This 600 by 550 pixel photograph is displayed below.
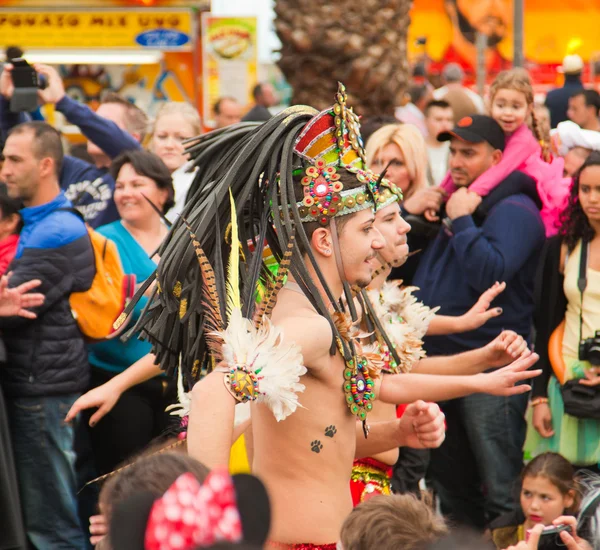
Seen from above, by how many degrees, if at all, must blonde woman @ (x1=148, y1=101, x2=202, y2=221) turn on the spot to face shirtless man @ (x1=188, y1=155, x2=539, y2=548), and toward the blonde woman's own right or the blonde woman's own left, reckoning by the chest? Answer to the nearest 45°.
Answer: approximately 45° to the blonde woman's own left

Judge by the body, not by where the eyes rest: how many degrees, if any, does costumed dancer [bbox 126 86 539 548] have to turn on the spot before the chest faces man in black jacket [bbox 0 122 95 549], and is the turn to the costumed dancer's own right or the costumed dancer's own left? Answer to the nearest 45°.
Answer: approximately 135° to the costumed dancer's own left

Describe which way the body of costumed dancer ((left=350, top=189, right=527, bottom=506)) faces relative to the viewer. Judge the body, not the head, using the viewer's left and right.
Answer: facing to the right of the viewer

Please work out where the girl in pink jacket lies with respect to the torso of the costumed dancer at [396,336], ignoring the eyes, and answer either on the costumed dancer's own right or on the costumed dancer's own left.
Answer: on the costumed dancer's own left

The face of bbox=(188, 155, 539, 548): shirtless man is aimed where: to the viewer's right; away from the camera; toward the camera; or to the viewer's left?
to the viewer's right
